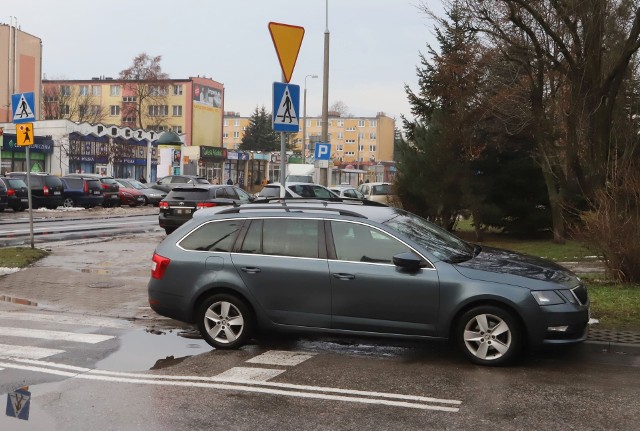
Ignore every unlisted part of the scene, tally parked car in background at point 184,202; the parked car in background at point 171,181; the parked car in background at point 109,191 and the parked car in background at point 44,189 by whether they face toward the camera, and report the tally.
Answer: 0

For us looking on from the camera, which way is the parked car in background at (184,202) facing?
facing away from the viewer and to the right of the viewer

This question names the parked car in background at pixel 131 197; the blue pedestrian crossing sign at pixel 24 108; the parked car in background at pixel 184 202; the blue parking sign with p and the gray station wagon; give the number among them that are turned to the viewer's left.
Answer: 0

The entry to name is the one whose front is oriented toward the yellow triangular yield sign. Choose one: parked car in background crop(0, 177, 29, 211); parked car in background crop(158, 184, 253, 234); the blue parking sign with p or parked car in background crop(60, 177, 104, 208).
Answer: the blue parking sign with p

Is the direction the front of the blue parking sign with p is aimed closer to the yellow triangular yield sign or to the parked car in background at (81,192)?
the yellow triangular yield sign

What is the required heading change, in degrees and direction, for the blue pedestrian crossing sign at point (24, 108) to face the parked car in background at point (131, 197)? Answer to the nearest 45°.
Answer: approximately 180°

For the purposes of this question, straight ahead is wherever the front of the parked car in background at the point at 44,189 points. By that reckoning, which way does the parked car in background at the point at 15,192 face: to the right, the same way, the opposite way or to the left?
the same way

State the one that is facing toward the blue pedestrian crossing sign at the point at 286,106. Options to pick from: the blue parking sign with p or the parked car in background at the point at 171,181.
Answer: the blue parking sign with p

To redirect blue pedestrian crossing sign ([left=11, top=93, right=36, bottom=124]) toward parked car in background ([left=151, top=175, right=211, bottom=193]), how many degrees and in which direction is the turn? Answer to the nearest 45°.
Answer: approximately 180°

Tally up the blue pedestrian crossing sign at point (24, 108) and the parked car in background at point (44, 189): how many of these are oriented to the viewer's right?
0

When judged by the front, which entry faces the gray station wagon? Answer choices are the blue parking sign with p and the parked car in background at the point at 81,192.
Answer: the blue parking sign with p

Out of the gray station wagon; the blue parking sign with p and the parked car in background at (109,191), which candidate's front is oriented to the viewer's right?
the gray station wagon

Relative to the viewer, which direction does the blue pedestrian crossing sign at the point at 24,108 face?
toward the camera

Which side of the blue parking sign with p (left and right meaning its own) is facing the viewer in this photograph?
front

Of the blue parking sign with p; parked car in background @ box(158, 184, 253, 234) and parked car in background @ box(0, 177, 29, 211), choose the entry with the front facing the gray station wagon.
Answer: the blue parking sign with p
